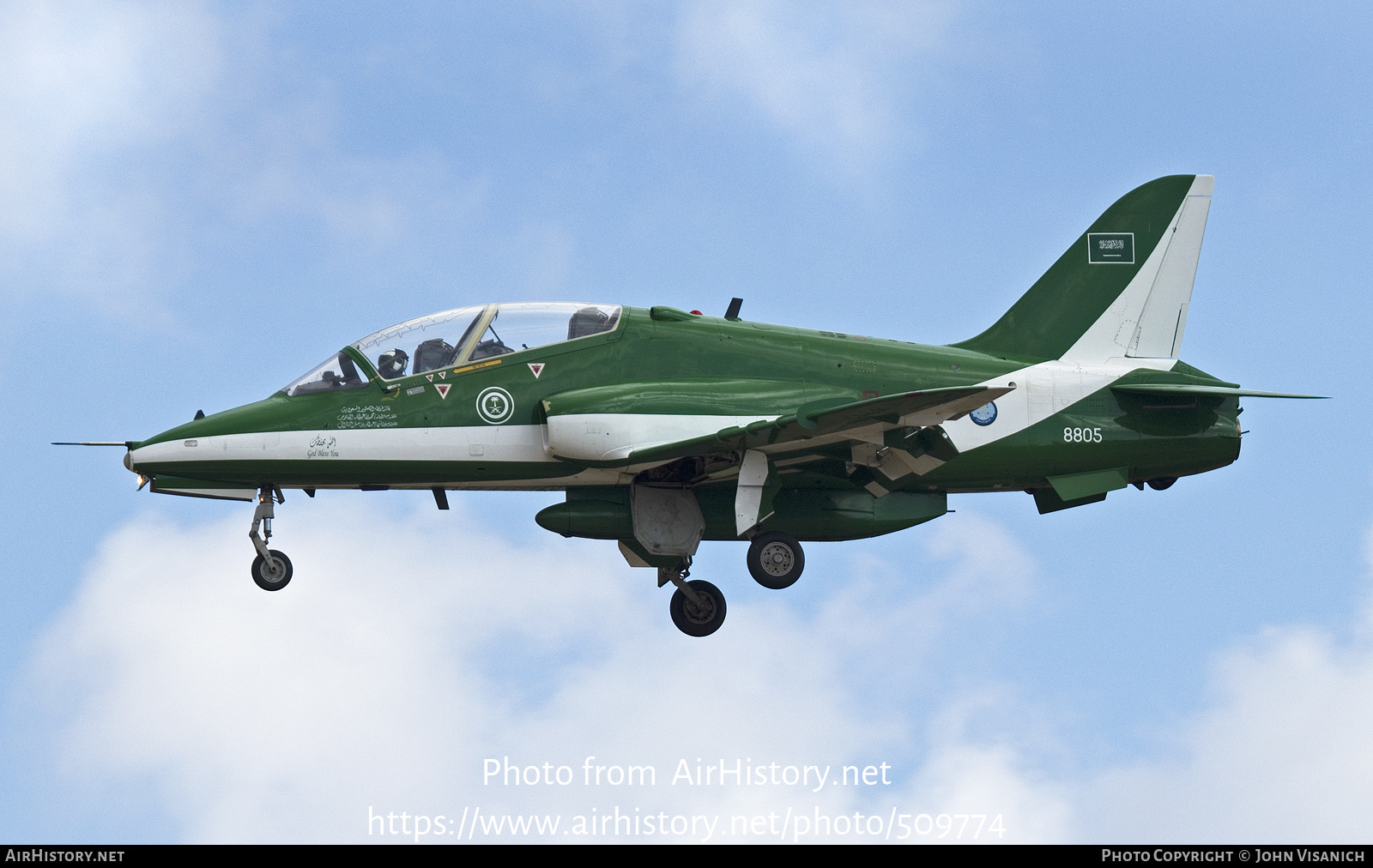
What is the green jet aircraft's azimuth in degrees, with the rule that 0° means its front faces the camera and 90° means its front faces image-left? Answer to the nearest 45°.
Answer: approximately 90°
